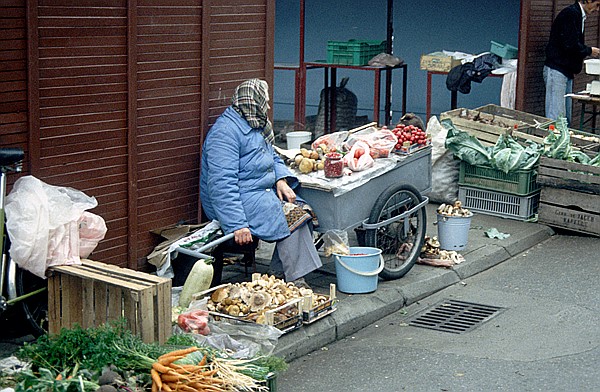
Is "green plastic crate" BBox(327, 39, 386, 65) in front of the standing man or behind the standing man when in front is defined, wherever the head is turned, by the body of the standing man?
behind

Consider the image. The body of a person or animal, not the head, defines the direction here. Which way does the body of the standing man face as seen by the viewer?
to the viewer's right

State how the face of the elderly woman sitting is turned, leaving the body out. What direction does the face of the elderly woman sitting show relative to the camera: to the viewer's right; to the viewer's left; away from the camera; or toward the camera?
to the viewer's right

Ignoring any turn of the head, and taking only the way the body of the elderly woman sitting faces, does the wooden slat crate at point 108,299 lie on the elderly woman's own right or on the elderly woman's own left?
on the elderly woman's own right

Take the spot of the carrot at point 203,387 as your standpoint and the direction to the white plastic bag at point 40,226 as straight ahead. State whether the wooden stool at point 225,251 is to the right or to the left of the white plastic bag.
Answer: right
